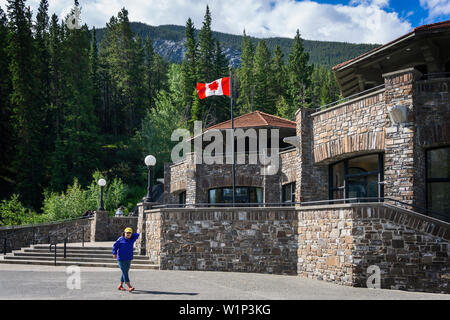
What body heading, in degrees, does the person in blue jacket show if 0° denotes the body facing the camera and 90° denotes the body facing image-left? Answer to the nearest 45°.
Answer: approximately 0°

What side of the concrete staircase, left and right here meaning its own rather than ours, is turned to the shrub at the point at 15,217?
back

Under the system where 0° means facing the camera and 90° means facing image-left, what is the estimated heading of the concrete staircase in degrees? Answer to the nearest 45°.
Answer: approximately 0°

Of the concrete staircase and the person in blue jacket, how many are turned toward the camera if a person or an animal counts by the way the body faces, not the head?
2

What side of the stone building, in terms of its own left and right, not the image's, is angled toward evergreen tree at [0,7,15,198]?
right

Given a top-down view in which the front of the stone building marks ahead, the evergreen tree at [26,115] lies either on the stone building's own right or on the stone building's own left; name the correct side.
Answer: on the stone building's own right

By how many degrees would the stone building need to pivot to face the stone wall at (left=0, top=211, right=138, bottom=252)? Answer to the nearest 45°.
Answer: approximately 90° to its right
